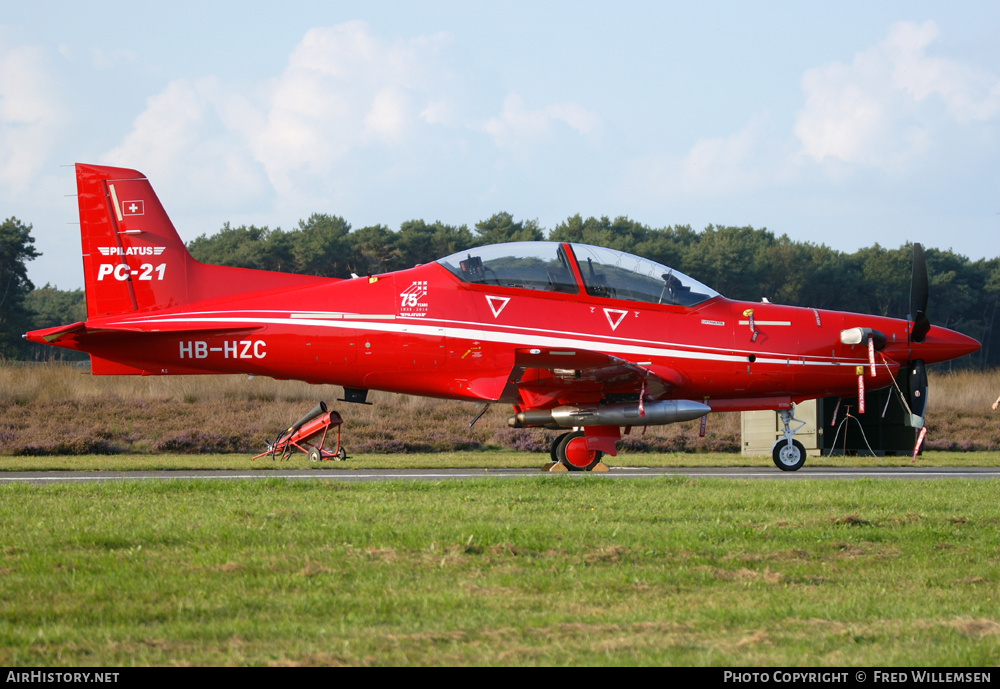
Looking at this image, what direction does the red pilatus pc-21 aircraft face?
to the viewer's right

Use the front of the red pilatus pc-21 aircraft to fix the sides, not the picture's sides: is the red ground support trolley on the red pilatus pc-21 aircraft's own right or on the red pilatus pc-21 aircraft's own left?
on the red pilatus pc-21 aircraft's own left
